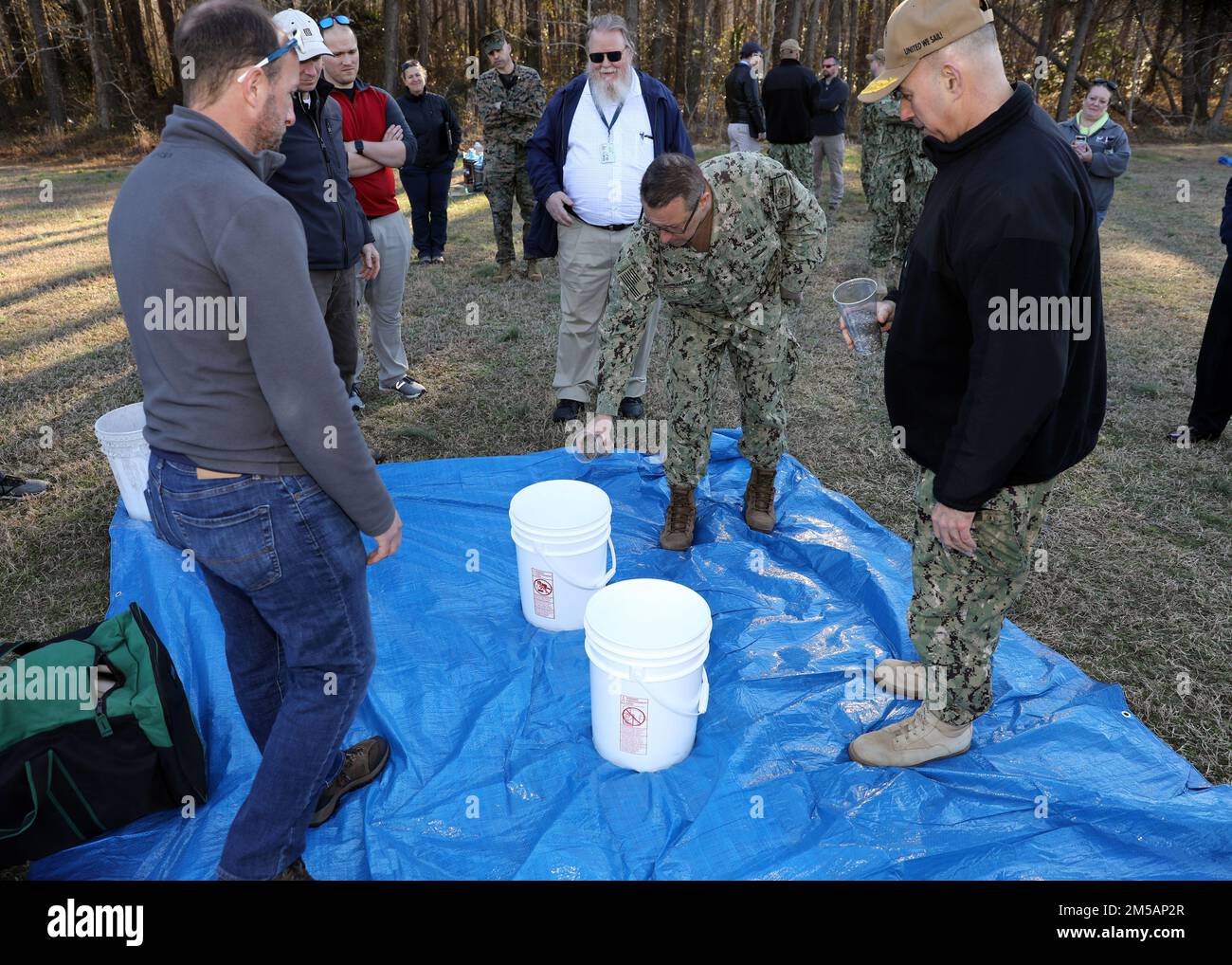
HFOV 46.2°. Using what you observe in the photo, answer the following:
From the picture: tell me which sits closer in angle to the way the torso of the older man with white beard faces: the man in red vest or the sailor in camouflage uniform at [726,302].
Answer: the sailor in camouflage uniform

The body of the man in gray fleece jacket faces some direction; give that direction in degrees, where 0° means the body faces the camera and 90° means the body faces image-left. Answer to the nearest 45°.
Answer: approximately 225°

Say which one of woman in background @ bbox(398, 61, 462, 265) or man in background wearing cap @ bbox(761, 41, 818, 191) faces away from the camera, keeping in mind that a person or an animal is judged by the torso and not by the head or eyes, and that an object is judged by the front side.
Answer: the man in background wearing cap

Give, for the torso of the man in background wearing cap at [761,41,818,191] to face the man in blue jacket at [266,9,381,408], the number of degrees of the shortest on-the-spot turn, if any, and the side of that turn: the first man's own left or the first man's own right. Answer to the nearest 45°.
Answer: approximately 180°

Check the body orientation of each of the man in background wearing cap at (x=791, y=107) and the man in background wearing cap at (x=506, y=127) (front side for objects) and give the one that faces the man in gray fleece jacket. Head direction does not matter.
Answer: the man in background wearing cap at (x=506, y=127)

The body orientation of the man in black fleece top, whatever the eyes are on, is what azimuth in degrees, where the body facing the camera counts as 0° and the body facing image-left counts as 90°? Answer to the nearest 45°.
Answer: approximately 90°

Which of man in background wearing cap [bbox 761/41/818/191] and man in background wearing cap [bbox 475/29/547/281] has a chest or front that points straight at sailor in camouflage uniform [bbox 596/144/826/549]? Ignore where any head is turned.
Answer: man in background wearing cap [bbox 475/29/547/281]

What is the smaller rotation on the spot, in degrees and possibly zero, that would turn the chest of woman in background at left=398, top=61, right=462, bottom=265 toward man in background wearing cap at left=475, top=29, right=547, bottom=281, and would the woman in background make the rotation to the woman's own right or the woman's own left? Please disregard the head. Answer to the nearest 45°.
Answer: approximately 45° to the woman's own left

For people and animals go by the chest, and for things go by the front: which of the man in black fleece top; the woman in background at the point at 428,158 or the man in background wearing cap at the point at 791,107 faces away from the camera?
the man in background wearing cap

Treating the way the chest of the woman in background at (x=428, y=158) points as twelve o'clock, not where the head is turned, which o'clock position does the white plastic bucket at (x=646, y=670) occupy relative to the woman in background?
The white plastic bucket is roughly at 12 o'clock from the woman in background.

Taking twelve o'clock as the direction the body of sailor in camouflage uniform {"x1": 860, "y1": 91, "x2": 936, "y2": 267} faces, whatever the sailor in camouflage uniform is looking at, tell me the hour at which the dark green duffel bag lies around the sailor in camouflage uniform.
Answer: The dark green duffel bag is roughly at 11 o'clock from the sailor in camouflage uniform.

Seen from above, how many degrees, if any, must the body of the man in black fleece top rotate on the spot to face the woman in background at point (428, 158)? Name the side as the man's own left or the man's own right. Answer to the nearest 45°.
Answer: approximately 45° to the man's own right

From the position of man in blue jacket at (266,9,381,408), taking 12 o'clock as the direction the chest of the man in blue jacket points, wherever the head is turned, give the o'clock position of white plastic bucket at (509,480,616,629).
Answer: The white plastic bucket is roughly at 1 o'clock from the man in blue jacket.
